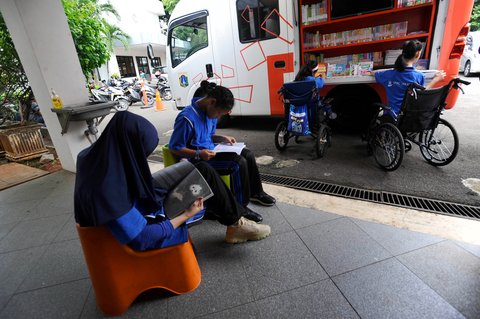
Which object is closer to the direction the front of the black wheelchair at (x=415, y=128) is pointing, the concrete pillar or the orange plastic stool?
the concrete pillar

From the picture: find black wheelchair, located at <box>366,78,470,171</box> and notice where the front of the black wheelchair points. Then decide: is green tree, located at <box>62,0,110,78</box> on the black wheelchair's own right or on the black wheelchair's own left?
on the black wheelchair's own left

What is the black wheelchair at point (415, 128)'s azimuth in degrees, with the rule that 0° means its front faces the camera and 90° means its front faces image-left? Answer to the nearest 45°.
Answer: approximately 135°

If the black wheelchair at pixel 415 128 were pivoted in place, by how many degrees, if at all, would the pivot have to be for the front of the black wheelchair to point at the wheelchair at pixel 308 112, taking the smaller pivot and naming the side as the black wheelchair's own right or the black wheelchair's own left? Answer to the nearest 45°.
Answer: approximately 45° to the black wheelchair's own left

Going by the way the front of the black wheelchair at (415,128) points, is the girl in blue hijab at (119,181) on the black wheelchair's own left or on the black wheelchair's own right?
on the black wheelchair's own left

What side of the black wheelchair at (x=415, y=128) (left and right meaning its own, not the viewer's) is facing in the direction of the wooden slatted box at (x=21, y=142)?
left

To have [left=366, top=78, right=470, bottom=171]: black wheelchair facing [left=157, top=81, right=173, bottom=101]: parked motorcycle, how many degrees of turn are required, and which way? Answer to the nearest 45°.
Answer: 0° — it already faces it

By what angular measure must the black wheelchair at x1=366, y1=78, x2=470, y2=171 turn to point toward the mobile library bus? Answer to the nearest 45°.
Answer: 0° — it already faces it

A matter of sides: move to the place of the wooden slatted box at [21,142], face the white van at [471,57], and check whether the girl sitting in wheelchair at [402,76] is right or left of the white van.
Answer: right
